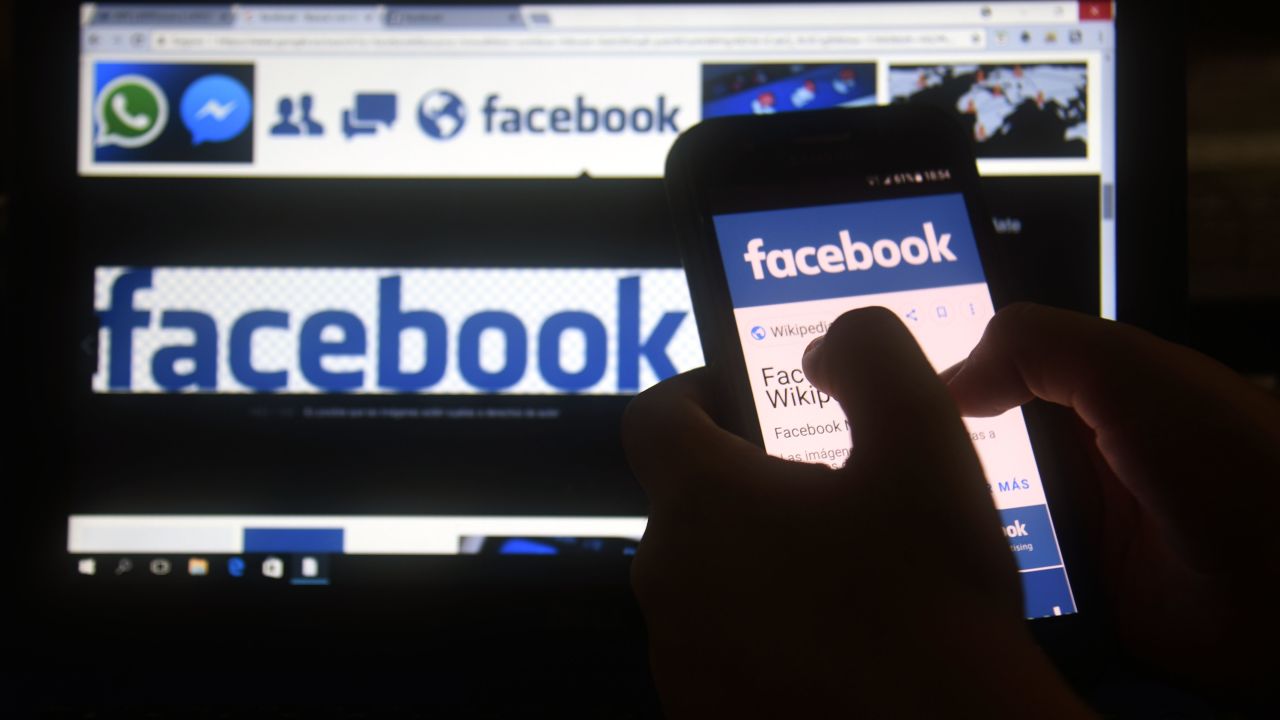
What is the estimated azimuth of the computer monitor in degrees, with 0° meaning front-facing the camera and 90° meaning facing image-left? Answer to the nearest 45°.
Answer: approximately 0°

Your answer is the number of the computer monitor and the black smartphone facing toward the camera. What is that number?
2
